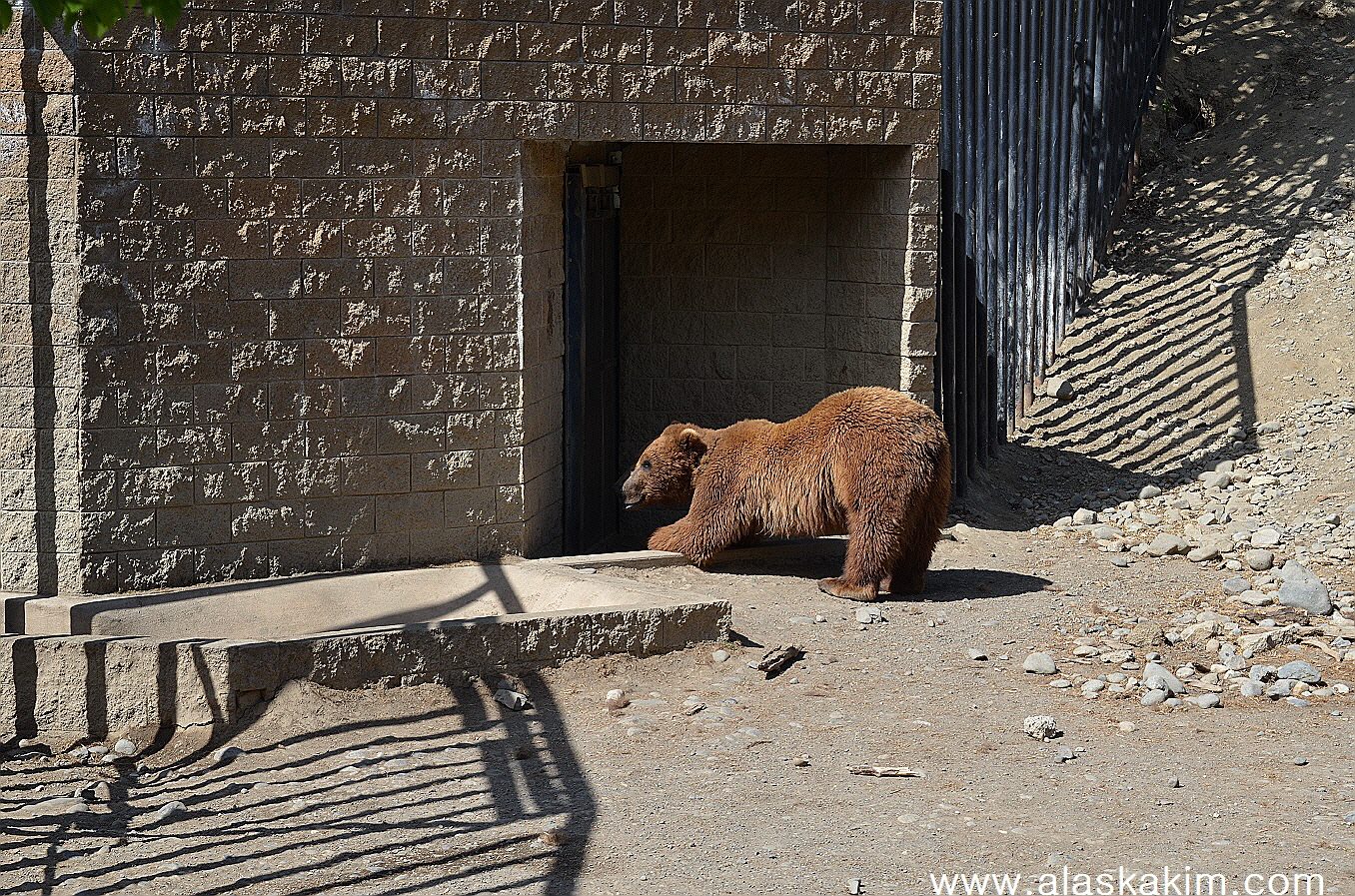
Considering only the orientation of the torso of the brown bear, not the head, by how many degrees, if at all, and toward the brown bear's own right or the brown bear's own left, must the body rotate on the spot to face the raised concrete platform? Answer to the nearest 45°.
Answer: approximately 90° to the brown bear's own left

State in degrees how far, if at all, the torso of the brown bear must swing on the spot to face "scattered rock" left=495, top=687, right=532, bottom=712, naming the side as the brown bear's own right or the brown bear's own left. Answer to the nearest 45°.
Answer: approximately 90° to the brown bear's own left

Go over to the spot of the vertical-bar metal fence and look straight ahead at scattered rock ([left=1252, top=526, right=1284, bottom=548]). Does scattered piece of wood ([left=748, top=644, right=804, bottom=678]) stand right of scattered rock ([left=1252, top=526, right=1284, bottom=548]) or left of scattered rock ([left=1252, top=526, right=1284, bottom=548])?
right

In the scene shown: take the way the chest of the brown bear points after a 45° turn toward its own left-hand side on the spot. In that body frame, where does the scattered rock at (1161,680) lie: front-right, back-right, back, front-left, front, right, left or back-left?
back-left

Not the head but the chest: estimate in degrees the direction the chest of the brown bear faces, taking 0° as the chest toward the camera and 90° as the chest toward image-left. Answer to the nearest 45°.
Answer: approximately 135°

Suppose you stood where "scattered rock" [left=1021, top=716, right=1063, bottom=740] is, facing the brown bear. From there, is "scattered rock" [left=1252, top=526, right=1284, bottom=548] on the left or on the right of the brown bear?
right
